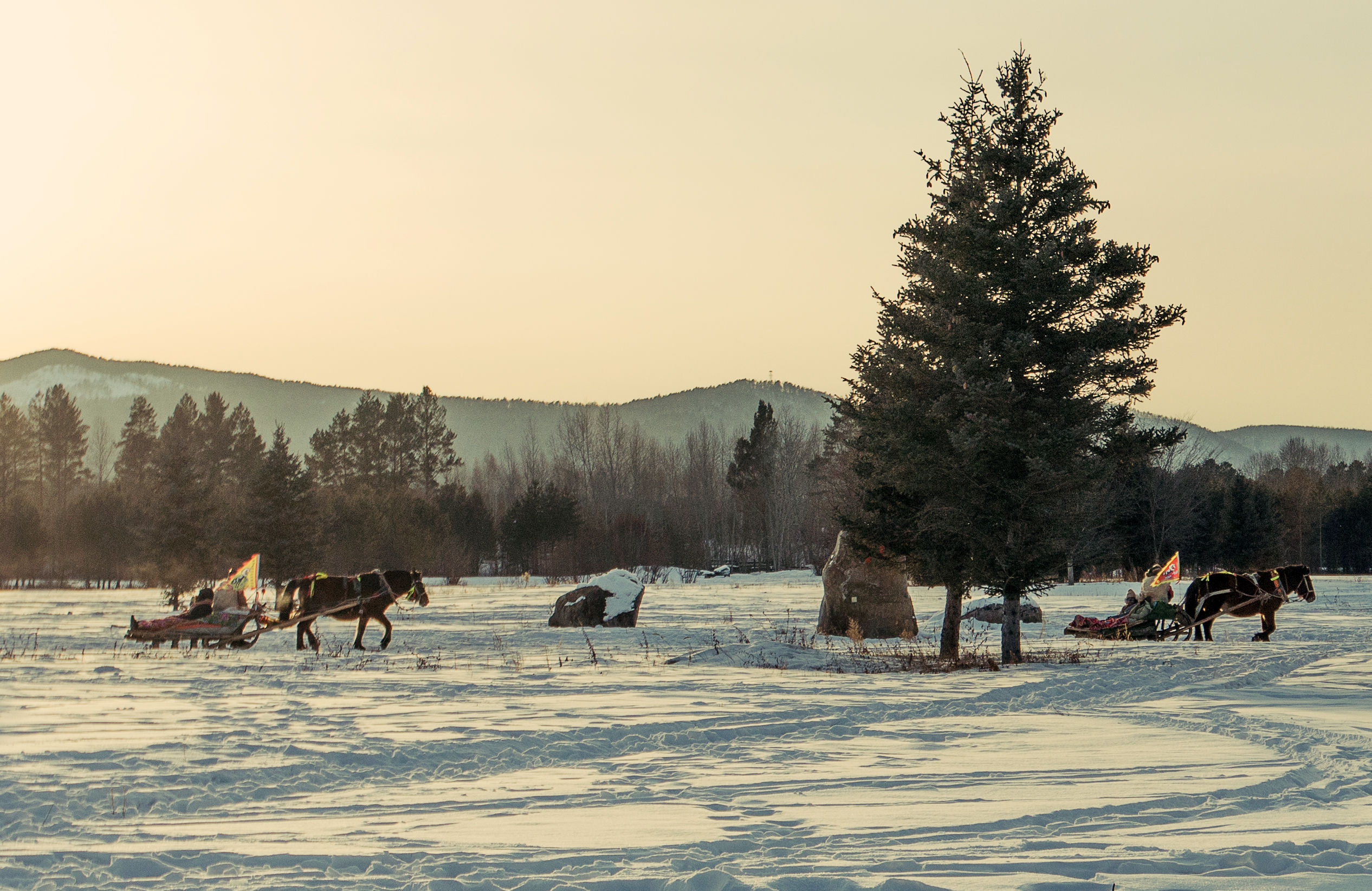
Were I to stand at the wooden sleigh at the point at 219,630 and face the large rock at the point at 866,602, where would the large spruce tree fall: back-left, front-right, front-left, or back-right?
front-right

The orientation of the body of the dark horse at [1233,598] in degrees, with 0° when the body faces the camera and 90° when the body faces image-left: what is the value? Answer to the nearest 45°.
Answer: approximately 270°

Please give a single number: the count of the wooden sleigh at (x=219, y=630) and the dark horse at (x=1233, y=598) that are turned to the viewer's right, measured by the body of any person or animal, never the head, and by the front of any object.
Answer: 2

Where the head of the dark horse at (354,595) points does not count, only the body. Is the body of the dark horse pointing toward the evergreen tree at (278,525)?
no

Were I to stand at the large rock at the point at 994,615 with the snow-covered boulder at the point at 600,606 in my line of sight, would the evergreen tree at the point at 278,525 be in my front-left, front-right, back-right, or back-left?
front-right

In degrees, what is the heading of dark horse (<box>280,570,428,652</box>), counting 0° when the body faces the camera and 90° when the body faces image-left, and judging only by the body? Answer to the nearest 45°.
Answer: approximately 270°

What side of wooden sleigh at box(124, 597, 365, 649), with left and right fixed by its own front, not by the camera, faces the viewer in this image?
right

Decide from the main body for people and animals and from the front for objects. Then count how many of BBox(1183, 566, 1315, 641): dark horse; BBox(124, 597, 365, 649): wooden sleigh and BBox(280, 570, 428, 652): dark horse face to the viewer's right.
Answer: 3

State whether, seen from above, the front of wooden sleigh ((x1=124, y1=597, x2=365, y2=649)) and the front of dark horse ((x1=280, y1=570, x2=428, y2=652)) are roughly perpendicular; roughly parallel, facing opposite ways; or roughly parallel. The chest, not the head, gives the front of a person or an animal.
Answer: roughly parallel

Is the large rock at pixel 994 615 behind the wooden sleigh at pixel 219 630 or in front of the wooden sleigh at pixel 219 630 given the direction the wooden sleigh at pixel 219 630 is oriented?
in front

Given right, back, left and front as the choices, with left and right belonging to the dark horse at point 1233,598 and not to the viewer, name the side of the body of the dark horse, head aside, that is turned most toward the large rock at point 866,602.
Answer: back

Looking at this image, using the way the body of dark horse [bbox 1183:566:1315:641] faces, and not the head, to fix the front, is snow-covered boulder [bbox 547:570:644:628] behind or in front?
behind

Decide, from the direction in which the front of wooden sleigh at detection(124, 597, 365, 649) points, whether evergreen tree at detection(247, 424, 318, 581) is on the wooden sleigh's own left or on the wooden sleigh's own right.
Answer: on the wooden sleigh's own left

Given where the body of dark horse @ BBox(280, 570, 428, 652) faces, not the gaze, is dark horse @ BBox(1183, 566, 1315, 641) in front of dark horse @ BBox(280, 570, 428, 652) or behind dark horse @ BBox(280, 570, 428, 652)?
in front

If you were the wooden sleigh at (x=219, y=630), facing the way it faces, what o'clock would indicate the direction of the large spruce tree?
The large spruce tree is roughly at 1 o'clock from the wooden sleigh.

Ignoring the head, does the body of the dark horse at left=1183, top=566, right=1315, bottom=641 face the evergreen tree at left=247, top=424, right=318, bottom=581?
no
